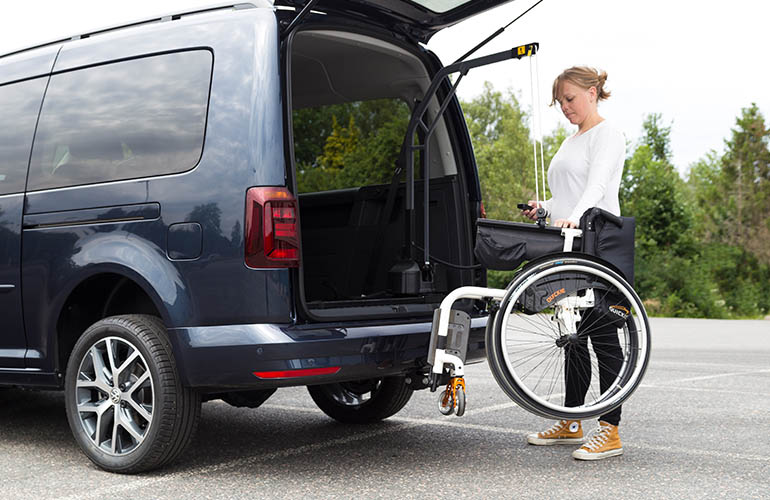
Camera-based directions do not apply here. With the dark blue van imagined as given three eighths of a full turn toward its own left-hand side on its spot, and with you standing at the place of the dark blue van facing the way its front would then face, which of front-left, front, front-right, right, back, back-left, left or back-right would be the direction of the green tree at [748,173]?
back-left

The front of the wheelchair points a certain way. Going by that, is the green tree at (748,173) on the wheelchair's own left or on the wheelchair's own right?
on the wheelchair's own right

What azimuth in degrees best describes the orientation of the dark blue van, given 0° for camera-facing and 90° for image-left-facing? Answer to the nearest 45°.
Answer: approximately 135°

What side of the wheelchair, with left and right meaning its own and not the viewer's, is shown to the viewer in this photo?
left

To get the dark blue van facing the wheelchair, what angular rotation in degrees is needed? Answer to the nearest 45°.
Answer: approximately 135° to its right

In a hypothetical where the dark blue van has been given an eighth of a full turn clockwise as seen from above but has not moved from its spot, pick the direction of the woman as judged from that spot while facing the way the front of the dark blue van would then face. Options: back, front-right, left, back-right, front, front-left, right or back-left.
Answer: right

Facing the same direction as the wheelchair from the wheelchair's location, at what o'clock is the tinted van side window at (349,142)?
The tinted van side window is roughly at 2 o'clock from the wheelchair.
